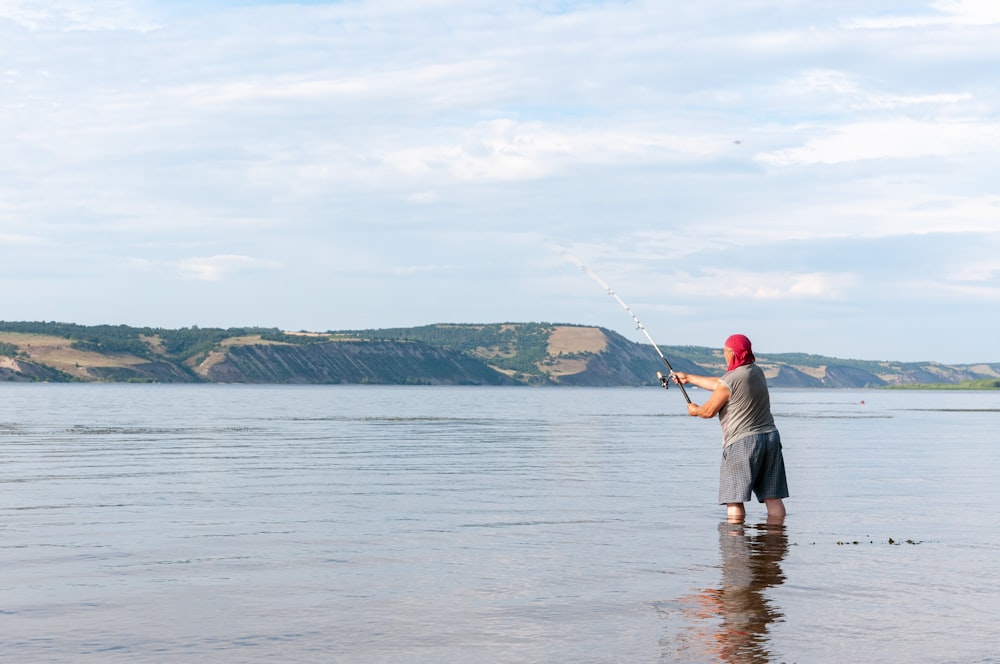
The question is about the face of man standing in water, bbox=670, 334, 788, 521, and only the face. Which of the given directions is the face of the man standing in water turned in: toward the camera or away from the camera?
away from the camera

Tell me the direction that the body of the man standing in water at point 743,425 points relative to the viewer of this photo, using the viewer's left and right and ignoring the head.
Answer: facing away from the viewer and to the left of the viewer

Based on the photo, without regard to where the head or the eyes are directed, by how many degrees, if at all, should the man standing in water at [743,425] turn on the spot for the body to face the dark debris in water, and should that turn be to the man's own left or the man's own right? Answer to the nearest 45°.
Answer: approximately 135° to the man's own right
